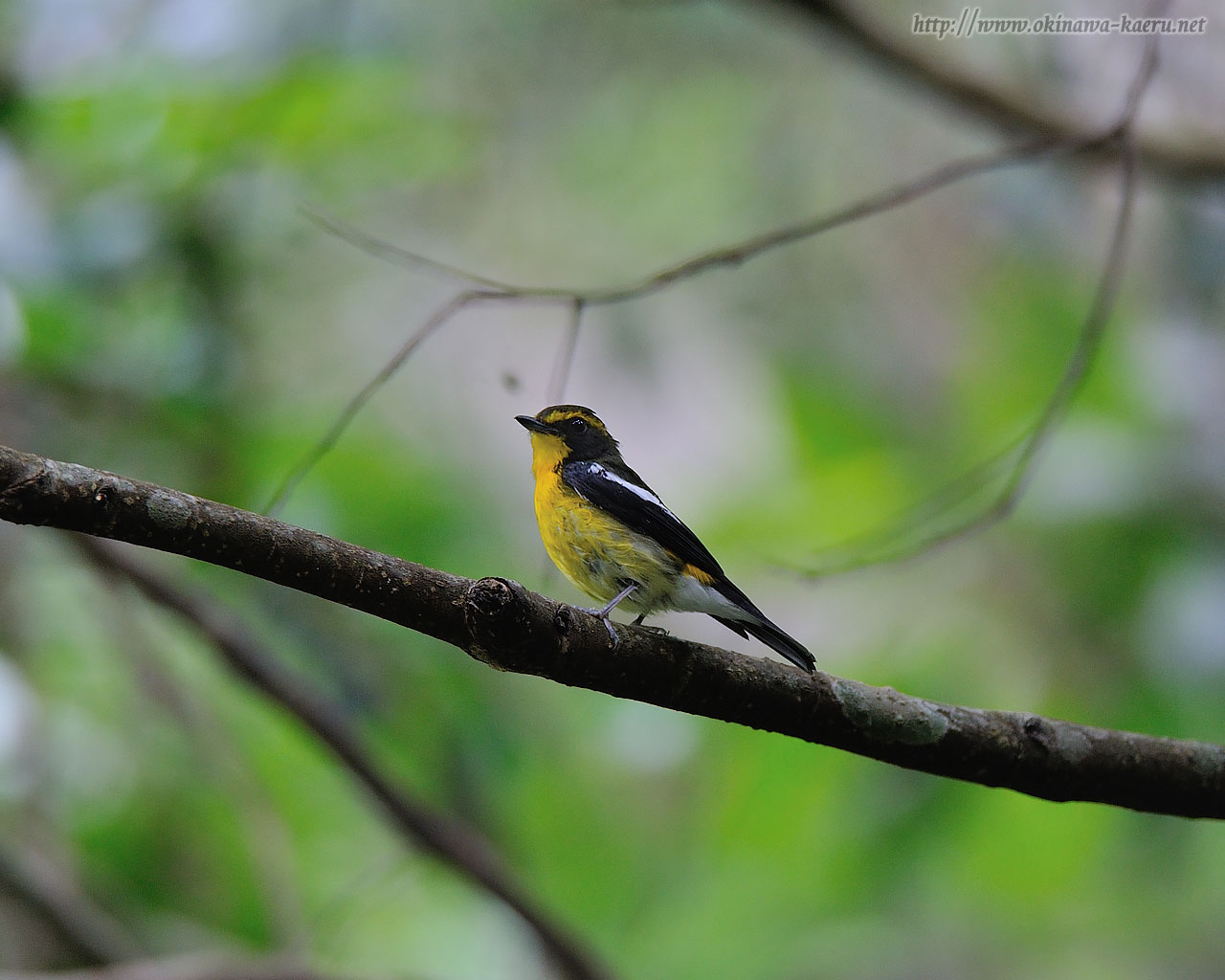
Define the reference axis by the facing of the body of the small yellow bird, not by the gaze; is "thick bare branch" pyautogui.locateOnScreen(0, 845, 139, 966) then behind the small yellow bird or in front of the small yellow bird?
in front

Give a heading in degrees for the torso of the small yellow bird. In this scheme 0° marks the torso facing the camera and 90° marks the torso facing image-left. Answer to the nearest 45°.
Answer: approximately 90°
